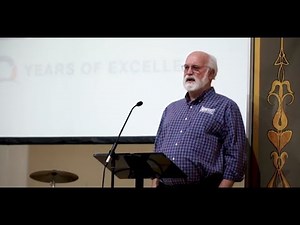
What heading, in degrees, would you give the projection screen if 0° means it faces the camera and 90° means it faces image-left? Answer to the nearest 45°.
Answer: approximately 0°

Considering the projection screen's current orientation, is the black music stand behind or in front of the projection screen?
in front
